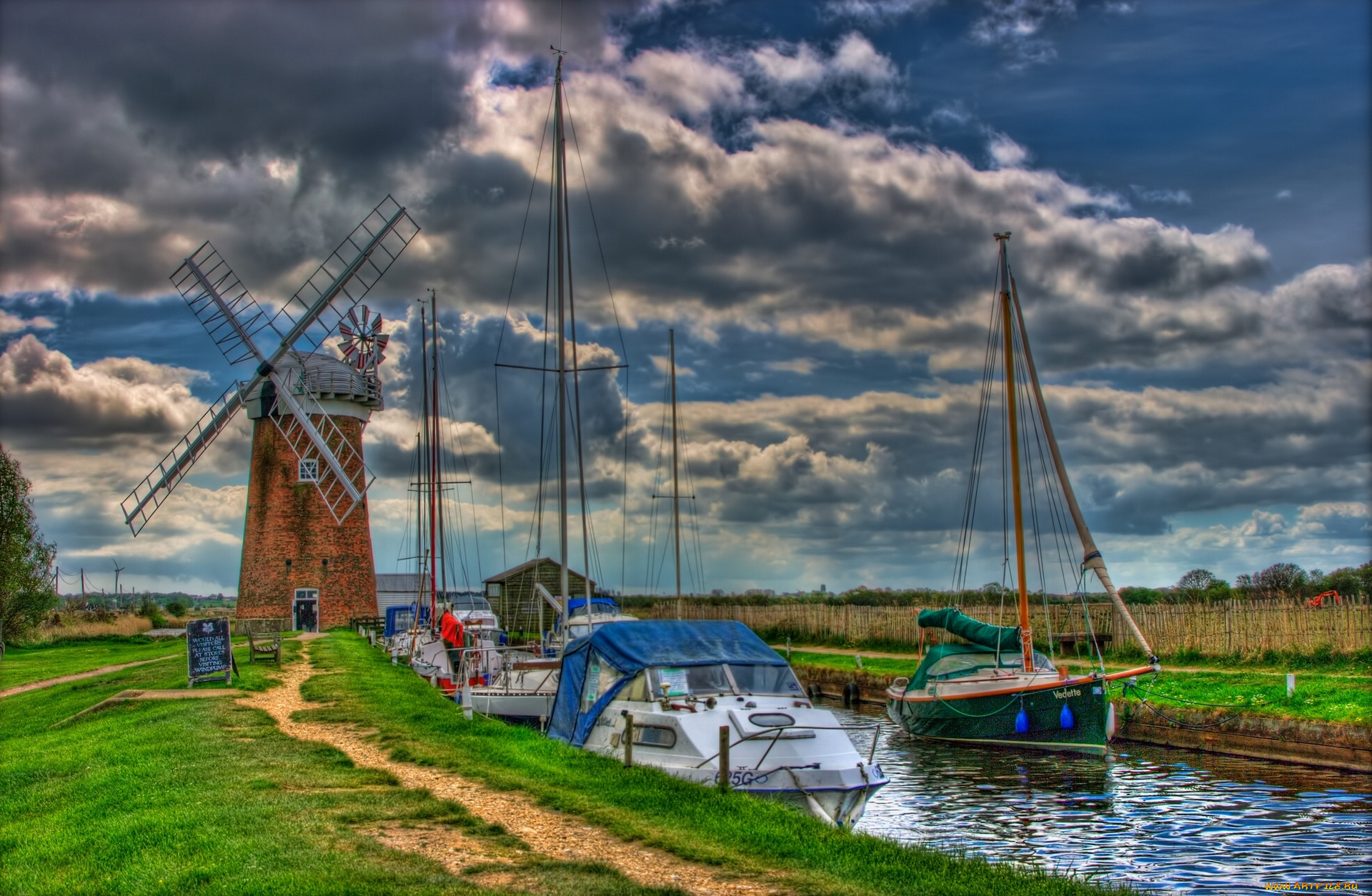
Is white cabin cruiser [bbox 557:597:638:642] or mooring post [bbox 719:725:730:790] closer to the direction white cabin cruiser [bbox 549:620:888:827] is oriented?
the mooring post

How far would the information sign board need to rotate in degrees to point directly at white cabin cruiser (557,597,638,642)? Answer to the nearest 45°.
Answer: approximately 135° to its left

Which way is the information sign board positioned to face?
toward the camera

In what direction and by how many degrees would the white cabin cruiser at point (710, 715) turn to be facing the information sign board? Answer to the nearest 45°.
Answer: approximately 180°

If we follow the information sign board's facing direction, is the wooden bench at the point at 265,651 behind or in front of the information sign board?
behind

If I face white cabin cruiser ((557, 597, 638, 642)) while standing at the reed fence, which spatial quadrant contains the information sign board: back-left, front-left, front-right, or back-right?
front-left

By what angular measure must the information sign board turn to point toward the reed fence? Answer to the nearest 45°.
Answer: approximately 90° to its left

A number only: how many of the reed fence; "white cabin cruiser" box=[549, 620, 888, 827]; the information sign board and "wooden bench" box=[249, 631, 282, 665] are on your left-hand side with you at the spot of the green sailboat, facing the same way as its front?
1
